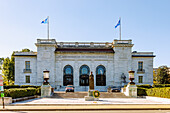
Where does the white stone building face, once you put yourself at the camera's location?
facing the viewer
